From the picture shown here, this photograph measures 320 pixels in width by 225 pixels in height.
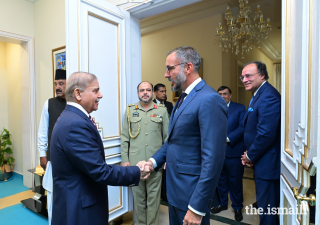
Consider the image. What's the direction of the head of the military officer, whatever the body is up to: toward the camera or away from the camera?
toward the camera

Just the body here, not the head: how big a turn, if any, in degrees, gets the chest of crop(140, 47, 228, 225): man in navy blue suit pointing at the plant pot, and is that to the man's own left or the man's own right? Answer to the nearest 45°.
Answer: approximately 45° to the man's own right

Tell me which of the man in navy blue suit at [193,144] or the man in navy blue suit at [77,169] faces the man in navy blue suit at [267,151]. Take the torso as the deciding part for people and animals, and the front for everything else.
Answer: the man in navy blue suit at [77,169]

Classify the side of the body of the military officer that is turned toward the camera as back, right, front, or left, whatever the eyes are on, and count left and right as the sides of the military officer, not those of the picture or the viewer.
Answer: front

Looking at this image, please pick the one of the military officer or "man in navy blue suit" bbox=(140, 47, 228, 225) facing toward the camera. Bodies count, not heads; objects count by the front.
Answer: the military officer

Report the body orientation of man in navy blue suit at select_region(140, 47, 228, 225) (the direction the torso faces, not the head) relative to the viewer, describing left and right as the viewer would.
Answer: facing to the left of the viewer

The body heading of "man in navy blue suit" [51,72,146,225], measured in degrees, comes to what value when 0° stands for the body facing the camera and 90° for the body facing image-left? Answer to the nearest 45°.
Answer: approximately 270°

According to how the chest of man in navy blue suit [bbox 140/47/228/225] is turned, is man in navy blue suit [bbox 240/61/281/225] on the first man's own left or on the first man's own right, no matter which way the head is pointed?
on the first man's own right

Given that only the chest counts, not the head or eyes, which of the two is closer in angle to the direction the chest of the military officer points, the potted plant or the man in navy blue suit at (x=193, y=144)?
the man in navy blue suit

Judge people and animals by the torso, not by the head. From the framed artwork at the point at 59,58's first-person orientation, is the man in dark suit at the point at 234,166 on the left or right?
on its left

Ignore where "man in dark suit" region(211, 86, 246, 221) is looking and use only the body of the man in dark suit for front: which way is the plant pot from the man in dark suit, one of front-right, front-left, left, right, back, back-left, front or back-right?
front-right

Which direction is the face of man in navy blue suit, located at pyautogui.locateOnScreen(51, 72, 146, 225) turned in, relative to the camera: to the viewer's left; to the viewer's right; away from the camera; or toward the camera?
to the viewer's right

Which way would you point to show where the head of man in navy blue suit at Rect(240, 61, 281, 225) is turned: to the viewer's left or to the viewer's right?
to the viewer's left

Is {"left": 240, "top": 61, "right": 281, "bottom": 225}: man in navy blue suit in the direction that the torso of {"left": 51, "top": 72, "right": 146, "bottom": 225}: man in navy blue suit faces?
yes

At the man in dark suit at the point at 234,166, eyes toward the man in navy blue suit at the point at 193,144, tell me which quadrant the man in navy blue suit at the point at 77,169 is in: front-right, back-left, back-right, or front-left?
front-right
